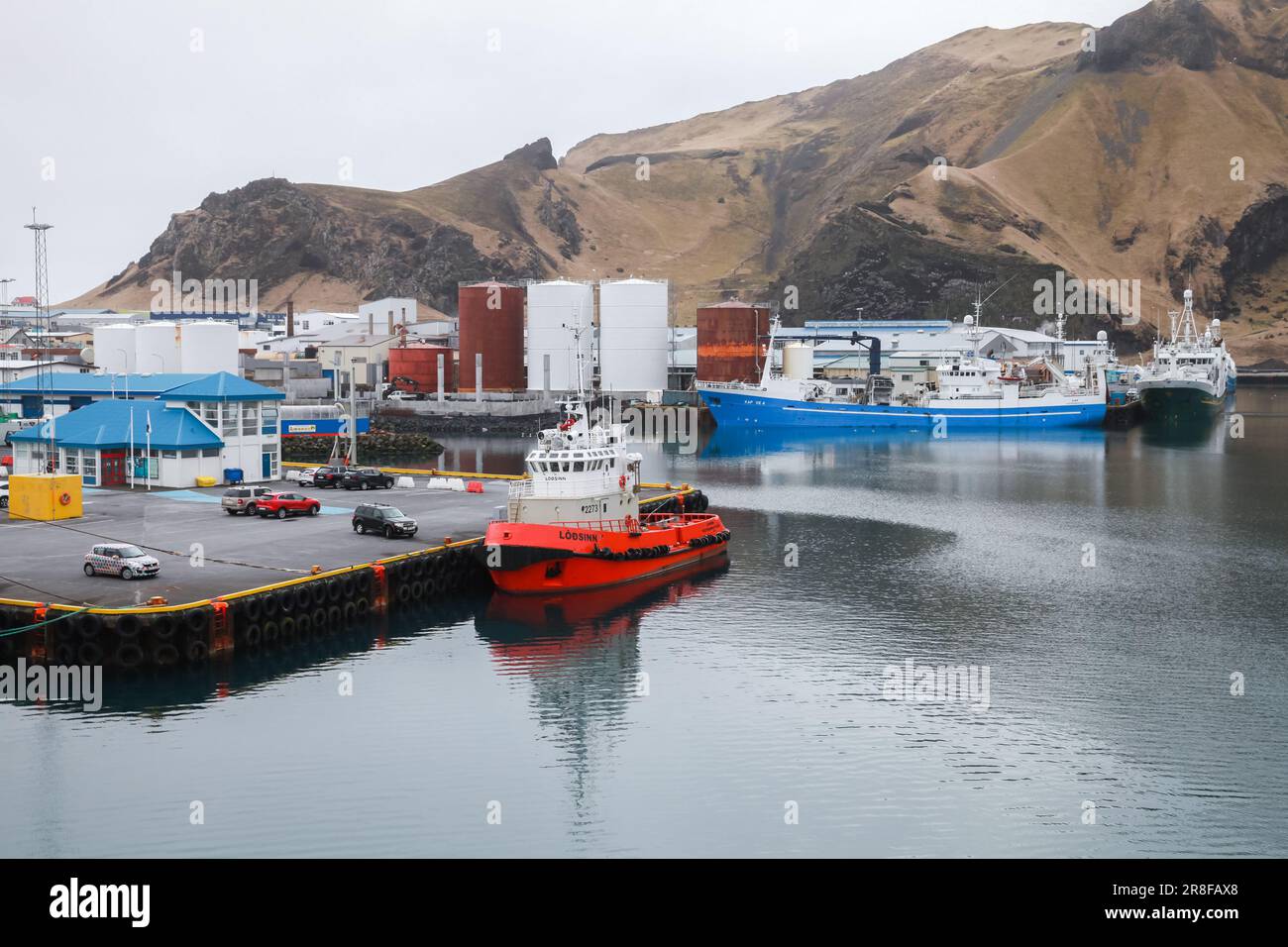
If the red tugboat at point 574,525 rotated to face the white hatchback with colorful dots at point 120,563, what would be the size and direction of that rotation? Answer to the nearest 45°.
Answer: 0° — it already faces it

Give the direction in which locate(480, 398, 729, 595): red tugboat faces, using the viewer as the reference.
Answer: facing the viewer and to the left of the viewer

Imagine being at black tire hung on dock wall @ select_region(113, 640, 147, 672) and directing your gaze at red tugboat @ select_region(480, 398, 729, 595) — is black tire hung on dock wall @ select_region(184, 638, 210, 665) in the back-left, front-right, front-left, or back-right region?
front-right

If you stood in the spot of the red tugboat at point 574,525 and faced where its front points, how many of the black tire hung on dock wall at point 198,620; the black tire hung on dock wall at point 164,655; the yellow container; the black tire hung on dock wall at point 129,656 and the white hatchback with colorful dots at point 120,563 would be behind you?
0

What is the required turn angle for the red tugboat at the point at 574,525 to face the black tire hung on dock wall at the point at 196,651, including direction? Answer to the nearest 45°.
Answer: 0° — it already faces it

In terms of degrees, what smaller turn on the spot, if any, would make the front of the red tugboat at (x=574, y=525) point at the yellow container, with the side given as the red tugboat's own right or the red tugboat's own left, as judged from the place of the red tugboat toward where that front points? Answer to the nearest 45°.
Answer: approximately 45° to the red tugboat's own right

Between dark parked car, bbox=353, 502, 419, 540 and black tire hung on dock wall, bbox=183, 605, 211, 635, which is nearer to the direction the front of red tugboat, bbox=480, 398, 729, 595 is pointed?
the black tire hung on dock wall

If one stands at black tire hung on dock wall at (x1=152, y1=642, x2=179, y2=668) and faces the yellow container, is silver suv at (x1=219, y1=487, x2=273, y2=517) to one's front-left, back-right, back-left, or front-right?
front-right

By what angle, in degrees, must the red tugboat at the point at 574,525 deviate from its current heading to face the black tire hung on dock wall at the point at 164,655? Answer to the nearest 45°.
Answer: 0° — it already faces it

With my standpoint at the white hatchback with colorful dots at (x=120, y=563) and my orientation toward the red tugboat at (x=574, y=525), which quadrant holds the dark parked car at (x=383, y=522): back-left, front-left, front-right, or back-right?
front-left
